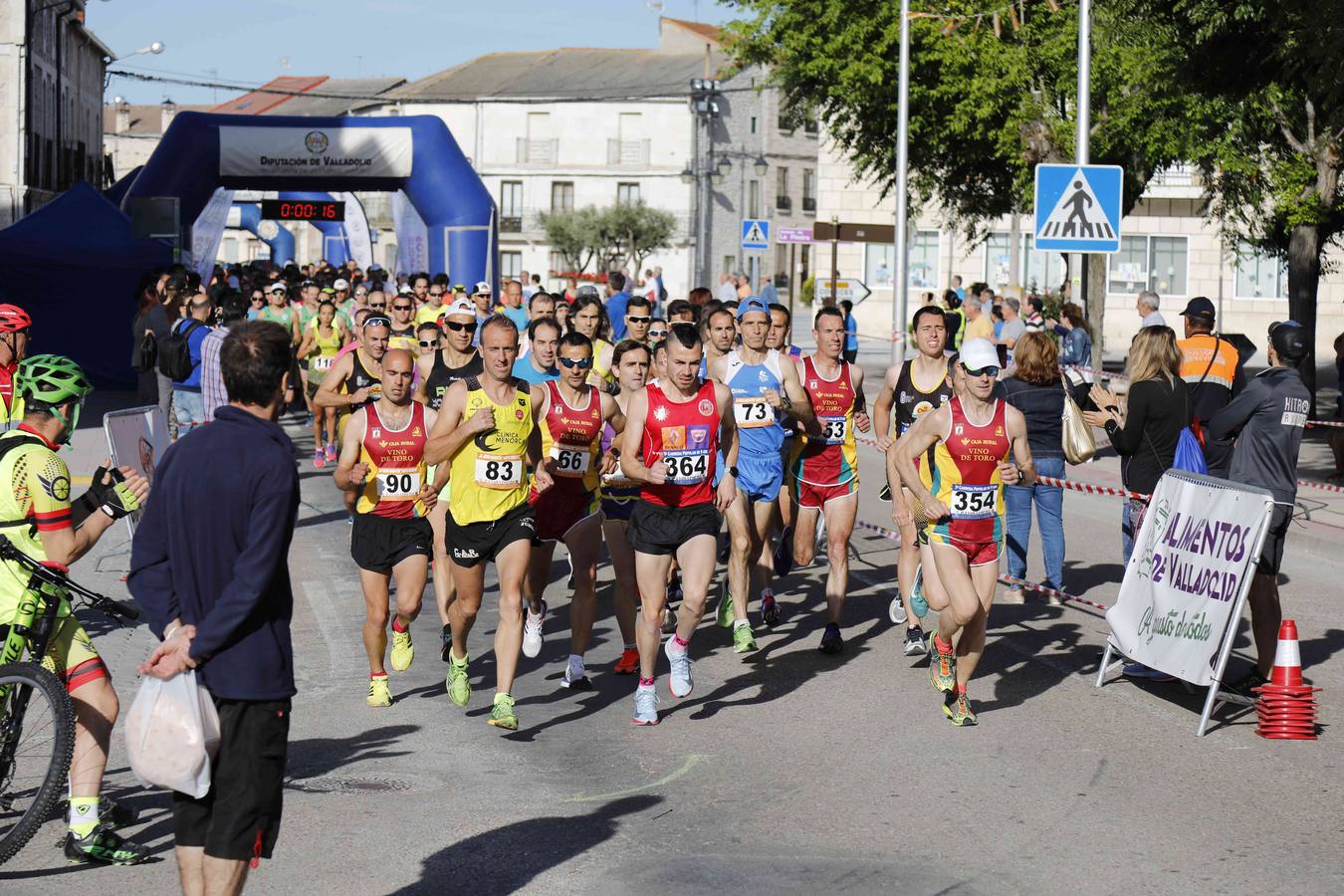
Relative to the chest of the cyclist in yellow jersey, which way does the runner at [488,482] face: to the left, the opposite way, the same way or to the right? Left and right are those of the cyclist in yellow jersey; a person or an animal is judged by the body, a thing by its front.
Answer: to the right
